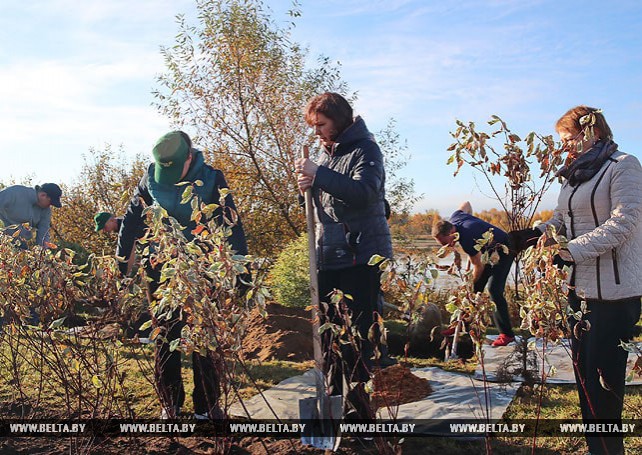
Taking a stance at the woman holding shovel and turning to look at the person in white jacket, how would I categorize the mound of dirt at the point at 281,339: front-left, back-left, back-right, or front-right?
back-left

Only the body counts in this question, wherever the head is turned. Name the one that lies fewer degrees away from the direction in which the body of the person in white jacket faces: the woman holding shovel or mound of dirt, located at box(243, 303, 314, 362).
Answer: the woman holding shovel

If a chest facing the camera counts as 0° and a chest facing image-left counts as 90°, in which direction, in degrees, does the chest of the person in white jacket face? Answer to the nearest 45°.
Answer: approximately 45°

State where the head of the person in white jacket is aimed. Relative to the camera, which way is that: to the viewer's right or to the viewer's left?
to the viewer's left

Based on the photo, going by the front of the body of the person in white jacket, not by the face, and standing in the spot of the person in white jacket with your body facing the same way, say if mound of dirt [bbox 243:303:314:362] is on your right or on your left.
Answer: on your right

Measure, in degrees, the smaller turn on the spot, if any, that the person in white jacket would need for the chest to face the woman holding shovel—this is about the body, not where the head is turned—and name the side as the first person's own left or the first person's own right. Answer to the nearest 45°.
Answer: approximately 45° to the first person's own right

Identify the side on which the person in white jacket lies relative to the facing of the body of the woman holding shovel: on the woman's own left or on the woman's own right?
on the woman's own left
